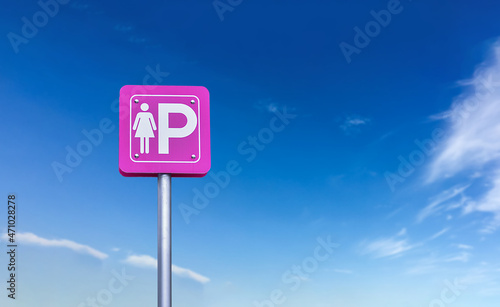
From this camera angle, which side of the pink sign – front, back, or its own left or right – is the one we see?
front
